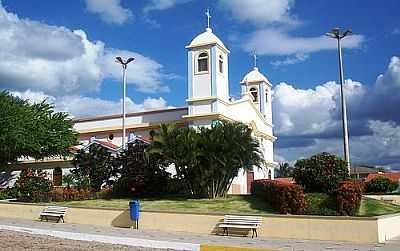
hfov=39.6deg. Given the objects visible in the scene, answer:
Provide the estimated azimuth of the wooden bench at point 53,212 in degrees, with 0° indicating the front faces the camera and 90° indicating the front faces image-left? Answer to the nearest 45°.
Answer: approximately 45°

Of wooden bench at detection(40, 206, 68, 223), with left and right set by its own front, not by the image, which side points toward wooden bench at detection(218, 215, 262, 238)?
left

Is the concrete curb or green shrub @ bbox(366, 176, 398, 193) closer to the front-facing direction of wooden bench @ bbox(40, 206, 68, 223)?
the concrete curb

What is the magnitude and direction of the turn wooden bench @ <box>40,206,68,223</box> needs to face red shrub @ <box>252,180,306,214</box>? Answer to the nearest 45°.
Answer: approximately 90° to its left

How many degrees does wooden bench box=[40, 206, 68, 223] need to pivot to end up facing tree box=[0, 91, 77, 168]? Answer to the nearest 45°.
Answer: approximately 135° to its right

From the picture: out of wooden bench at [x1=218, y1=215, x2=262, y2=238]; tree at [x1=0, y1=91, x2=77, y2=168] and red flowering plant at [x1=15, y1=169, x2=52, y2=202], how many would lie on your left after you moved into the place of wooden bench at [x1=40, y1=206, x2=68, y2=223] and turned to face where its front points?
1

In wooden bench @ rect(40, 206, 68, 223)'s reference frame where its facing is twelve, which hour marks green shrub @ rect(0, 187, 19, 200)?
The green shrub is roughly at 4 o'clock from the wooden bench.

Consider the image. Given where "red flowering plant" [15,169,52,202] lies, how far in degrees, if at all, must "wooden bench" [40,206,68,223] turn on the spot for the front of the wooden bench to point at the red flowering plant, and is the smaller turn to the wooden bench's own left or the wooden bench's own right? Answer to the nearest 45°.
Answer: approximately 135° to the wooden bench's own right
